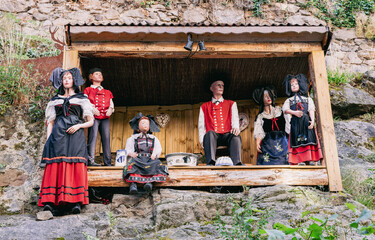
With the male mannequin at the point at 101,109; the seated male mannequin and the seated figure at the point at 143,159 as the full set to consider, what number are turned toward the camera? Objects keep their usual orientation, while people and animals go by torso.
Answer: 3

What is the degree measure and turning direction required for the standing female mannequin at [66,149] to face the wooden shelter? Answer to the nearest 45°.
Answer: approximately 90° to its left

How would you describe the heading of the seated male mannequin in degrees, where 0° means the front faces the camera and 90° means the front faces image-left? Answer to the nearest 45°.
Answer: approximately 0°

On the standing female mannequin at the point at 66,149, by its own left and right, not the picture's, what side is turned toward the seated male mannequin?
left

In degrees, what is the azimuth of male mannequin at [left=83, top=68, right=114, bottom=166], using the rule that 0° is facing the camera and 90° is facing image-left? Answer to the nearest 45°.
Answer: approximately 0°

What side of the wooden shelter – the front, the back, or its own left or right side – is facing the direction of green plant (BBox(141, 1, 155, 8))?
back

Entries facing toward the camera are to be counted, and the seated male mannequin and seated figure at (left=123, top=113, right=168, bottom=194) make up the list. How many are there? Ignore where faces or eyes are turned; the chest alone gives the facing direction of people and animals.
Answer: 2

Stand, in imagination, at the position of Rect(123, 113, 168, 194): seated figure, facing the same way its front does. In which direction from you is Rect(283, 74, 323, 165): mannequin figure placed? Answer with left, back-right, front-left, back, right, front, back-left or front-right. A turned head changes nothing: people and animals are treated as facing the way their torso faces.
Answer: left

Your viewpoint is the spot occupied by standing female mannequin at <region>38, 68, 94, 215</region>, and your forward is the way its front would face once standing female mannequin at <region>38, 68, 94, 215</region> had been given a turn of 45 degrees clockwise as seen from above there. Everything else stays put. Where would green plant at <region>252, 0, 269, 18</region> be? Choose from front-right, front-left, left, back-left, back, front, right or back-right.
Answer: back

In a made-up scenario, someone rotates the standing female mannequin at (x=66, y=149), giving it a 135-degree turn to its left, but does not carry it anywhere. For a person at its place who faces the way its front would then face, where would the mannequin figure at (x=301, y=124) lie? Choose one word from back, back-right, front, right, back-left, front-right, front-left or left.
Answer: front-right

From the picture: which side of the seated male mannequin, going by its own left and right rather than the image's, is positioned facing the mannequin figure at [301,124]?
left
